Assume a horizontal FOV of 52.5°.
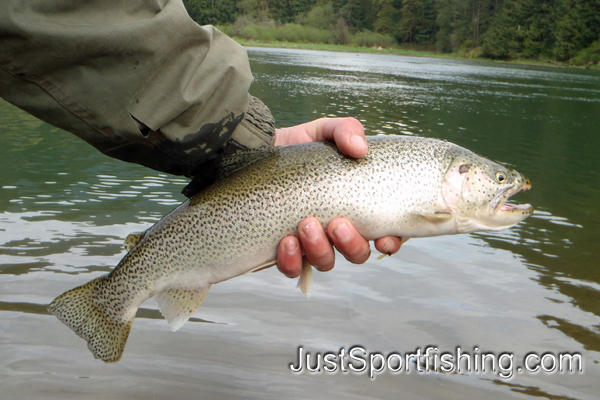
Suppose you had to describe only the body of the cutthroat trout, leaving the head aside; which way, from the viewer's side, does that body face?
to the viewer's right
